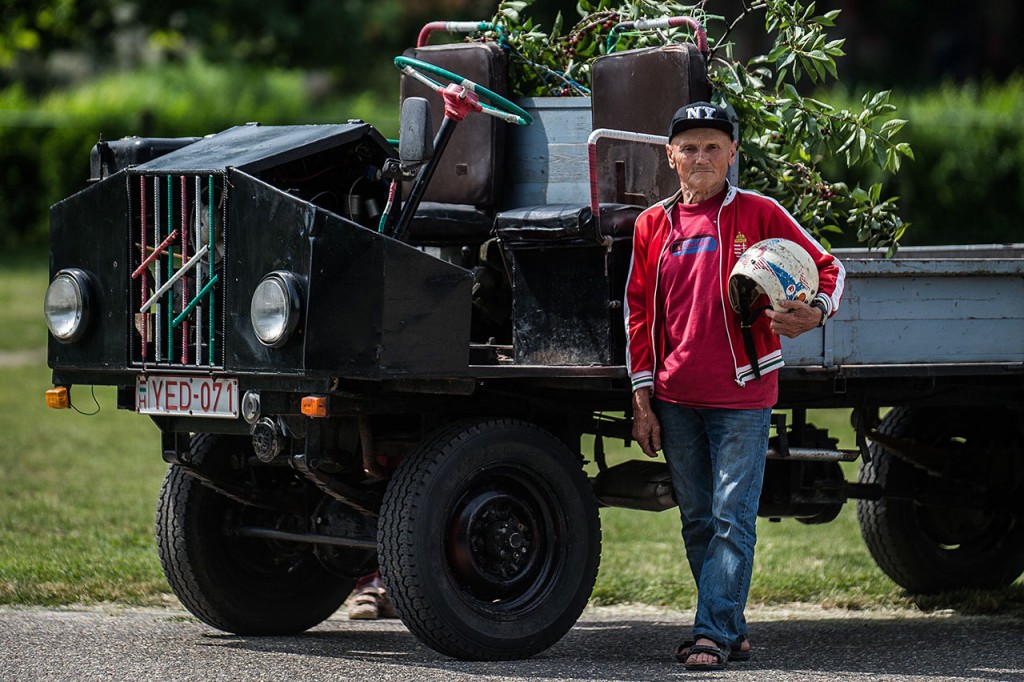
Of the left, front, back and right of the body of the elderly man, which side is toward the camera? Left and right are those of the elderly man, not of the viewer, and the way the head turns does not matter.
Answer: front

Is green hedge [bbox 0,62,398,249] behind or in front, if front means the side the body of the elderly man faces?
behind

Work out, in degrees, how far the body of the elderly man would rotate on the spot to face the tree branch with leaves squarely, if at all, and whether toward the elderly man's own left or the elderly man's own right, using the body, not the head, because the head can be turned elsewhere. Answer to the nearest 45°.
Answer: approximately 180°

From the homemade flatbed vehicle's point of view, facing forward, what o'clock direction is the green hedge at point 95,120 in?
The green hedge is roughly at 4 o'clock from the homemade flatbed vehicle.

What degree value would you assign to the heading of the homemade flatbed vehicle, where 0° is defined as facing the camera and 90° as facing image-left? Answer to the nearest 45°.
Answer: approximately 45°

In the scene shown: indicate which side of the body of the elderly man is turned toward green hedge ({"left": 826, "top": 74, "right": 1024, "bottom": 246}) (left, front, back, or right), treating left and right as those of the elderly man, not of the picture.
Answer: back
